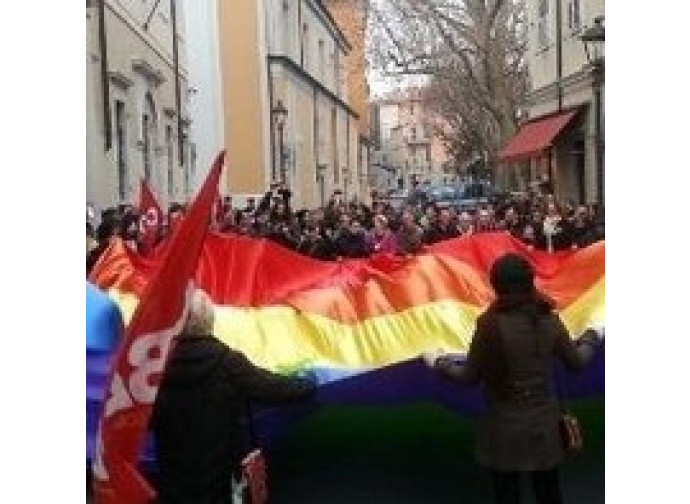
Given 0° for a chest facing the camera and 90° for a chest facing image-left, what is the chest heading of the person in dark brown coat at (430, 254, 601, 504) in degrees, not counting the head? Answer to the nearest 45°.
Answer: approximately 180°

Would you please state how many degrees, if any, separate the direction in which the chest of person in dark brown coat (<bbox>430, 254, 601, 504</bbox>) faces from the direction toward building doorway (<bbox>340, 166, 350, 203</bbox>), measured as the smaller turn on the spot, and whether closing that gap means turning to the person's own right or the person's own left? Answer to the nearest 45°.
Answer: approximately 45° to the person's own left

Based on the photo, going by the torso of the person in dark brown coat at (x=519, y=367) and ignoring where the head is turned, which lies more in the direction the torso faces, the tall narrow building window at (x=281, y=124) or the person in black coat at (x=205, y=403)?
the tall narrow building window

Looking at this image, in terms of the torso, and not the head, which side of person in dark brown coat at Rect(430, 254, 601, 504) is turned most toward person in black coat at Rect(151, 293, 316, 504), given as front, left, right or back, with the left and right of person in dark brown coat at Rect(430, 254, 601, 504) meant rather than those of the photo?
left

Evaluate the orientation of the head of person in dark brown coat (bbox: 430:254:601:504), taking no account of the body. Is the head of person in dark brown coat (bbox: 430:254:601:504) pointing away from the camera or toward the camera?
away from the camera

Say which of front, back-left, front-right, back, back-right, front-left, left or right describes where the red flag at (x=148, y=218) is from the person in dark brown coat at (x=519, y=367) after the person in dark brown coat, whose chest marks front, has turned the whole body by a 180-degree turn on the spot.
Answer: right
